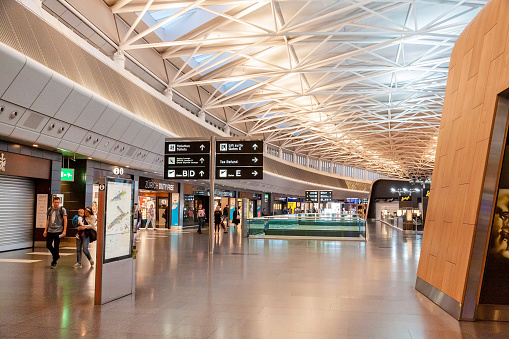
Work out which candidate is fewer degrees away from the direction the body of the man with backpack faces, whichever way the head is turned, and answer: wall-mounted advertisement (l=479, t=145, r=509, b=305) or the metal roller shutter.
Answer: the wall-mounted advertisement

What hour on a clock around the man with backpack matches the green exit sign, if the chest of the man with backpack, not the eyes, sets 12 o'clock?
The green exit sign is roughly at 6 o'clock from the man with backpack.

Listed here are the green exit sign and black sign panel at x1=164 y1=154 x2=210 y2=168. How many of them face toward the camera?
2

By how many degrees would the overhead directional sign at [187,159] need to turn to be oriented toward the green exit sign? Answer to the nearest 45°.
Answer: approximately 135° to its right

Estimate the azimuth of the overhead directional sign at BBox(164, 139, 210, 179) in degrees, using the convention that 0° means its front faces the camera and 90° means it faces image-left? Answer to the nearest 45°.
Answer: approximately 0°

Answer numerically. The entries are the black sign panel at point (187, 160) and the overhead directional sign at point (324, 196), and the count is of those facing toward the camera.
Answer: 2

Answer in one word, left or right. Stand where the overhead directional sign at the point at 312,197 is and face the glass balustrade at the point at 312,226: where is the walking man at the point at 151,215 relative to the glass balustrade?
right

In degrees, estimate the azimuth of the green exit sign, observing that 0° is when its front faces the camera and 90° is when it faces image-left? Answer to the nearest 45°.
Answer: approximately 0°
